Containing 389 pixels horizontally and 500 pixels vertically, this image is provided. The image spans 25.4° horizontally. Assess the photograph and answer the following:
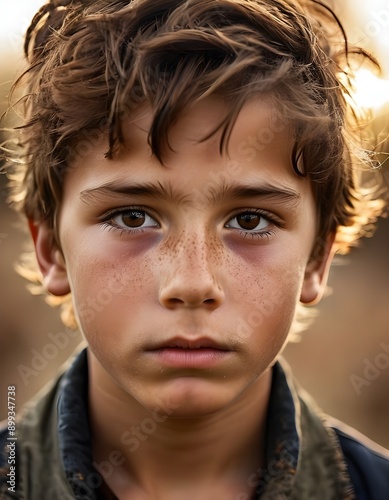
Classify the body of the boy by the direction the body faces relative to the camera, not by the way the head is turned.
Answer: toward the camera
